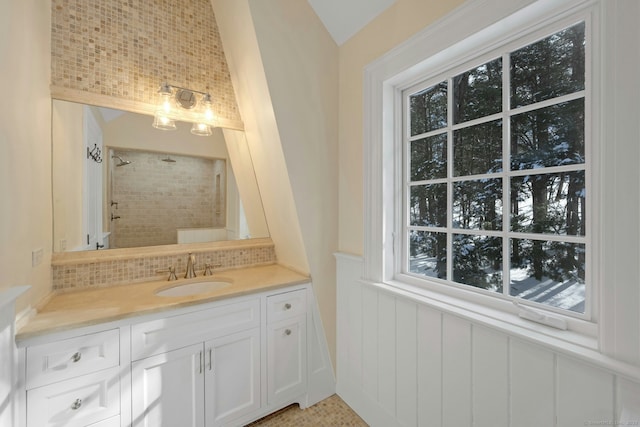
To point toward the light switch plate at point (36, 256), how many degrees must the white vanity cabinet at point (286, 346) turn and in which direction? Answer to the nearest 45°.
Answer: approximately 135° to its right

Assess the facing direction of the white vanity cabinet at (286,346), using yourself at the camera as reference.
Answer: facing the viewer and to the right of the viewer

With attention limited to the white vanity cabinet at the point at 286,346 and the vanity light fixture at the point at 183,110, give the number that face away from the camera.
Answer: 0

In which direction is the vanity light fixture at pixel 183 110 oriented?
toward the camera

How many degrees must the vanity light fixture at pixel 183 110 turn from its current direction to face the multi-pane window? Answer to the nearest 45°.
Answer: approximately 45° to its left
